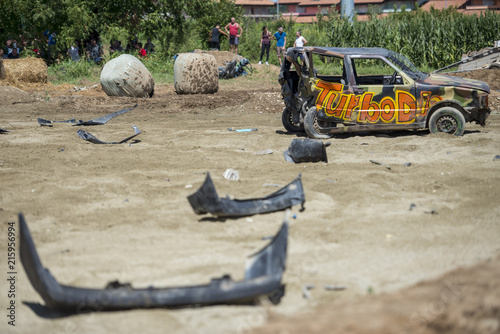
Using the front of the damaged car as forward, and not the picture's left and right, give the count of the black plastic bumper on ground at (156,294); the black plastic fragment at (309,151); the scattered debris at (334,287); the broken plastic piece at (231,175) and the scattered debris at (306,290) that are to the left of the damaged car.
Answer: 0

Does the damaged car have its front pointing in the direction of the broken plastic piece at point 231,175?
no

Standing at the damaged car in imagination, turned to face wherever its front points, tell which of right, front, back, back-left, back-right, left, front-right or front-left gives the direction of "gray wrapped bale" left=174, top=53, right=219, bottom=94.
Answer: back-left

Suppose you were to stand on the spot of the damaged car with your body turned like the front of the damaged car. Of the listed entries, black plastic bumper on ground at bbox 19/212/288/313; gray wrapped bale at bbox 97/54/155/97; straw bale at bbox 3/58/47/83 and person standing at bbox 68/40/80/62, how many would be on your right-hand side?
1

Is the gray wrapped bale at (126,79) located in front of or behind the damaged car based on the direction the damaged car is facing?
behind

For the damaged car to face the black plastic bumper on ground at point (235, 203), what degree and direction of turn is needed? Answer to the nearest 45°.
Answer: approximately 90° to its right

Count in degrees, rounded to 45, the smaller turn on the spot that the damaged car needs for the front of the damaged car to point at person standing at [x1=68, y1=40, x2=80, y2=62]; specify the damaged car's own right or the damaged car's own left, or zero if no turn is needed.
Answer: approximately 135° to the damaged car's own left

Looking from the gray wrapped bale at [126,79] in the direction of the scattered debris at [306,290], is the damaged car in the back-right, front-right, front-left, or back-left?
front-left

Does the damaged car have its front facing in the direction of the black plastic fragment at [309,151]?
no

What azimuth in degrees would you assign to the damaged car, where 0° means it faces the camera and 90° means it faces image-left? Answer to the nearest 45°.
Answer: approximately 270°

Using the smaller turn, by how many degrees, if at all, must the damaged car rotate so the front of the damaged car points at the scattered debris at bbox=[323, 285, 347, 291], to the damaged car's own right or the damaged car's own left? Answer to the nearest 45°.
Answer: approximately 90° to the damaged car's own right

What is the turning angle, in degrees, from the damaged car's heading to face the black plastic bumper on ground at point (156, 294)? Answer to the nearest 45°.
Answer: approximately 90° to its right

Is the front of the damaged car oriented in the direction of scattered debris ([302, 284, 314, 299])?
no
